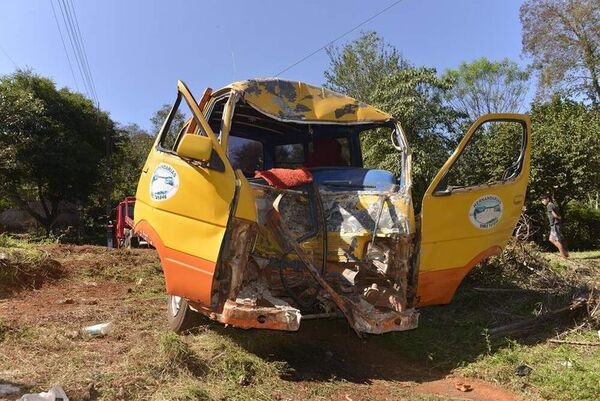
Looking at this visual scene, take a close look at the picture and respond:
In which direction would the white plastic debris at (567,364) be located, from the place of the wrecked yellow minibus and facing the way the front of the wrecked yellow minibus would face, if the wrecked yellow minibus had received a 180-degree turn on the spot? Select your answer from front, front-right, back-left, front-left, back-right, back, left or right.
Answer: right

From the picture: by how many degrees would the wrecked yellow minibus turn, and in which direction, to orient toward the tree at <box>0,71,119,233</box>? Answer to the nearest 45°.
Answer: approximately 135° to its right

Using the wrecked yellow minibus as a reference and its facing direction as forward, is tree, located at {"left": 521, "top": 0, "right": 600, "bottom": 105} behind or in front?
behind

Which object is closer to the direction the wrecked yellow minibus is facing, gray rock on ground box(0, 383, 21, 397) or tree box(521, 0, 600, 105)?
the gray rock on ground

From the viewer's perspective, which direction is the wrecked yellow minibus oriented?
toward the camera

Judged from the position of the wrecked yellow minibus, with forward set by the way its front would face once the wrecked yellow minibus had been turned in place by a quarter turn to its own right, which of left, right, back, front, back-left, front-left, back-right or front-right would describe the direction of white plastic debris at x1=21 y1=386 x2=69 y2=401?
front-left

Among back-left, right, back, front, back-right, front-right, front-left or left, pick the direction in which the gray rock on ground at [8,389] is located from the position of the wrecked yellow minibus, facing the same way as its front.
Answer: front-right

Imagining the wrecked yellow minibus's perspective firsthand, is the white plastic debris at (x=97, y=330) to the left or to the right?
on its right
